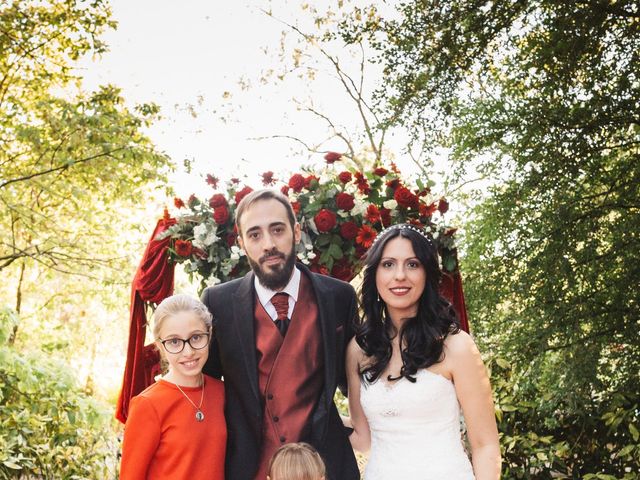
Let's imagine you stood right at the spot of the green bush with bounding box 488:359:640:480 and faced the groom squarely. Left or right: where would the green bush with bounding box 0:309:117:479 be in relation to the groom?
right

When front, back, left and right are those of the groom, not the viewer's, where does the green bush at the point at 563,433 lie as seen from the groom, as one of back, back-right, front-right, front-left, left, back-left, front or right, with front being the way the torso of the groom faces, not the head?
back-left

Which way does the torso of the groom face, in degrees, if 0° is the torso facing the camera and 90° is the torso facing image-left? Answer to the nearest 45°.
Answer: approximately 0°

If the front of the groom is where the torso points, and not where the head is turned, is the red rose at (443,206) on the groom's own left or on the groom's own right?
on the groom's own left

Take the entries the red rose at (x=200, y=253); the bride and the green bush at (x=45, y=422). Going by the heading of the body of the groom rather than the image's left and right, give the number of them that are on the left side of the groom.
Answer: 1
